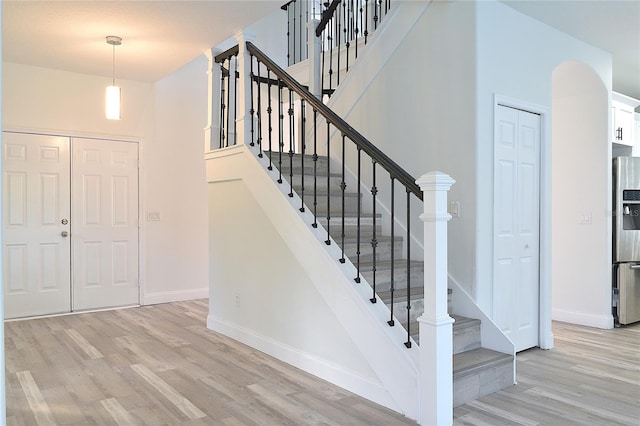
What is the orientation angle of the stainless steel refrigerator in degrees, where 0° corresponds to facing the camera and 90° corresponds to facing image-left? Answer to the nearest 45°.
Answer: approximately 315°

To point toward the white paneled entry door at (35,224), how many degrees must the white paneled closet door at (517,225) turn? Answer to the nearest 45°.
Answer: approximately 135° to its right

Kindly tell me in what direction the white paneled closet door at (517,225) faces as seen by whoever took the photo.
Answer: facing the viewer and to the right of the viewer

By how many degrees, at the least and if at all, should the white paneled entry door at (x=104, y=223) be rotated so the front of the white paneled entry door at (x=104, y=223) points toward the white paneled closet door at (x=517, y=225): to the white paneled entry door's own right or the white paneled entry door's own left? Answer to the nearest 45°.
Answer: approximately 45° to the white paneled entry door's own left

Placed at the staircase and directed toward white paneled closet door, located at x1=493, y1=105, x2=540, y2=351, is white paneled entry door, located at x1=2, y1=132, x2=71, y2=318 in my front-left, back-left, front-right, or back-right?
back-left

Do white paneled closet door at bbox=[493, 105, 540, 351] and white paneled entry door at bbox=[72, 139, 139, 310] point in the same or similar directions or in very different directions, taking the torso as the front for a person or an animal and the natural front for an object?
same or similar directions

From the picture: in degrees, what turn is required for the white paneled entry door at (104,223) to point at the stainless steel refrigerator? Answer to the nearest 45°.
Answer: approximately 45° to its left

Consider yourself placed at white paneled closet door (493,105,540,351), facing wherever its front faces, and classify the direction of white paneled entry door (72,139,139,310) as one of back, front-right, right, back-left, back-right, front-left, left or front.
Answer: back-right

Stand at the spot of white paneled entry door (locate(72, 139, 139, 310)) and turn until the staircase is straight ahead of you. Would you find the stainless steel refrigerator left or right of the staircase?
left

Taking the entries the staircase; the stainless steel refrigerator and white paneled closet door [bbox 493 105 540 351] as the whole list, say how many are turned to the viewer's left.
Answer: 0

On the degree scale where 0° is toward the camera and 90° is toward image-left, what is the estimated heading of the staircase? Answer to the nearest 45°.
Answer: approximately 315°

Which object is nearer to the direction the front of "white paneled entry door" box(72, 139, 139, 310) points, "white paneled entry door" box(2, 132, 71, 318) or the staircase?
the staircase

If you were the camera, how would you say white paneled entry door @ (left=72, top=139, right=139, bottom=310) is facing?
facing the viewer

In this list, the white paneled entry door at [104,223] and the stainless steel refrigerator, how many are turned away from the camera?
0

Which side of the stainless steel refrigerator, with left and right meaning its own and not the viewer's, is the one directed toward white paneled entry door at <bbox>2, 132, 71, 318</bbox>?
right
